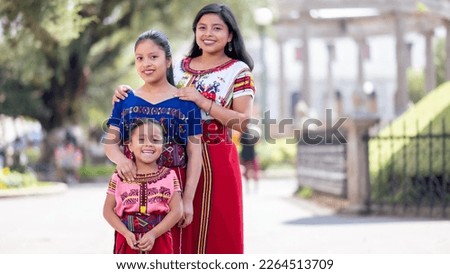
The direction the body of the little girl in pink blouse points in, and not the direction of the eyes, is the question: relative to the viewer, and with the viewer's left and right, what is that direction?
facing the viewer

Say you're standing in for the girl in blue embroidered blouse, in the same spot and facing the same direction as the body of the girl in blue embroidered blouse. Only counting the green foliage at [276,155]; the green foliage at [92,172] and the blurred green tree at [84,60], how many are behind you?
3

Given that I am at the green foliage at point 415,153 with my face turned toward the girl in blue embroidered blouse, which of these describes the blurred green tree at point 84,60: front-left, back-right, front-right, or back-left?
back-right

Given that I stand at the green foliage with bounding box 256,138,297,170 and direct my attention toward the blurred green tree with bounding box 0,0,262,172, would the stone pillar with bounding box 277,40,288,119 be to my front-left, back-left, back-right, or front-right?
back-right

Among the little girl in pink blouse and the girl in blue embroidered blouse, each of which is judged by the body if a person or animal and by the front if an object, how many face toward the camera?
2

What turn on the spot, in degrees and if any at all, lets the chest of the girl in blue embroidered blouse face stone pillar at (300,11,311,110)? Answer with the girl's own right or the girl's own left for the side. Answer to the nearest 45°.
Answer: approximately 180°

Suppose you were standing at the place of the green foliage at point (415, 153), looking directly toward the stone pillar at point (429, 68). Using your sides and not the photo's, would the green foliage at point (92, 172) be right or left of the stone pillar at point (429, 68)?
left

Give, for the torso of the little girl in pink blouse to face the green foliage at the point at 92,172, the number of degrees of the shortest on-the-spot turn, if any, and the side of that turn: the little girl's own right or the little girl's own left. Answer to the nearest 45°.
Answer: approximately 180°

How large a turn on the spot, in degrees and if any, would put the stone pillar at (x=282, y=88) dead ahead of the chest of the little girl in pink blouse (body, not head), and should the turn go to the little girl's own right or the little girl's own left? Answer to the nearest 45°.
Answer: approximately 180°

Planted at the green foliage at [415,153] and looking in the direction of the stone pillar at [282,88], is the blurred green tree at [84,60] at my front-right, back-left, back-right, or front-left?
front-left

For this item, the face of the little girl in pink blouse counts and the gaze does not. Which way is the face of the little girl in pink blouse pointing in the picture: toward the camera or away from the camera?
toward the camera

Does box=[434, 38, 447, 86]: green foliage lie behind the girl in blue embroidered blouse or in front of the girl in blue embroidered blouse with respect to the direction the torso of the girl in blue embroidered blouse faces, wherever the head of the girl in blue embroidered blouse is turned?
behind

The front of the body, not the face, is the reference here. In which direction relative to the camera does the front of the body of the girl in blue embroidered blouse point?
toward the camera

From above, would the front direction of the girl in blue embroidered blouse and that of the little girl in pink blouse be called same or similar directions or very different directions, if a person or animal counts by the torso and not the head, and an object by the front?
same or similar directions
